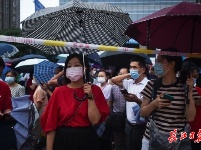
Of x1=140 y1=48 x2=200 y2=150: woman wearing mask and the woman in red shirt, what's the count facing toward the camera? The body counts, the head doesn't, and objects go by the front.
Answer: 2

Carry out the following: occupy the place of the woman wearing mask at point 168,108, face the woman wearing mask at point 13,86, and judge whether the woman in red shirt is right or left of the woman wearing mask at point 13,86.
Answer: left

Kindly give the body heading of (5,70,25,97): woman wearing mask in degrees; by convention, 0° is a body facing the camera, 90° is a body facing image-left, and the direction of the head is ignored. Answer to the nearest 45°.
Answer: approximately 45°

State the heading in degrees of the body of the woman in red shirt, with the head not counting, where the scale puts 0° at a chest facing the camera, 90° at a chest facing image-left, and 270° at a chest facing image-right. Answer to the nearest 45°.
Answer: approximately 0°

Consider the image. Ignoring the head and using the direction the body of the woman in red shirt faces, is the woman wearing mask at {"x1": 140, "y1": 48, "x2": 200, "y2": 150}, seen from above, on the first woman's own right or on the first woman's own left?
on the first woman's own left

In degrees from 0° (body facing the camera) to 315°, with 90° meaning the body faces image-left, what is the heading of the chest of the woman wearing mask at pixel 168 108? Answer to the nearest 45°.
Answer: approximately 0°

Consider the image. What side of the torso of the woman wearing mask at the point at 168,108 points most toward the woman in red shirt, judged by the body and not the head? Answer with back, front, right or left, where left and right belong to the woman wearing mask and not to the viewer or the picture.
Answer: right

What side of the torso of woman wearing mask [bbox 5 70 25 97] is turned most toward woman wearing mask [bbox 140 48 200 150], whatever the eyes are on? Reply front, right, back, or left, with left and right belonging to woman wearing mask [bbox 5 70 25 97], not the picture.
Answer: left
